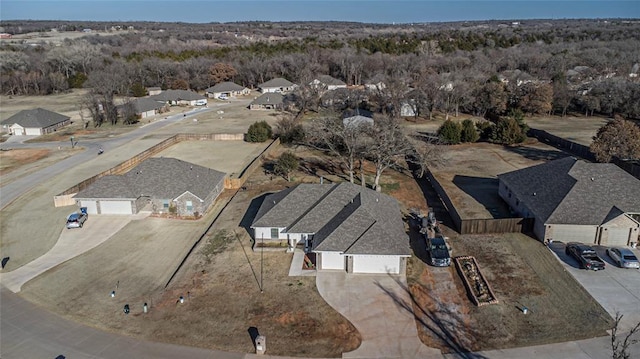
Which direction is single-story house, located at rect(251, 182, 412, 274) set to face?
toward the camera

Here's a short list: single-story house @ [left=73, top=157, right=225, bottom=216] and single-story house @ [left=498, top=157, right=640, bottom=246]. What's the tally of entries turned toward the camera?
2

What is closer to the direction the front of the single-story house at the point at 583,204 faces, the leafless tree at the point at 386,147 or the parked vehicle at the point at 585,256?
the parked vehicle

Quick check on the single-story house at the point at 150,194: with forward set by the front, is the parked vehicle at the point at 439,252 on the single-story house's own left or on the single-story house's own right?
on the single-story house's own left

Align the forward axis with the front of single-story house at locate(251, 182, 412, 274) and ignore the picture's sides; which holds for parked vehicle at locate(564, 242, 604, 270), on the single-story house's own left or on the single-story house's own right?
on the single-story house's own left

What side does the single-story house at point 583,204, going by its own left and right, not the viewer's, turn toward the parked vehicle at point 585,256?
front

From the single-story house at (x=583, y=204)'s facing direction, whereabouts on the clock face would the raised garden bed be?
The raised garden bed is roughly at 1 o'clock from the single-story house.

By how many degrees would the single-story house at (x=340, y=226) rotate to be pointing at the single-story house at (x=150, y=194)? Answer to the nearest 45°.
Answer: approximately 135° to its right

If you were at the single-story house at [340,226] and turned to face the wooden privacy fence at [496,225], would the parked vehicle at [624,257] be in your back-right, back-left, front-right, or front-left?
front-right

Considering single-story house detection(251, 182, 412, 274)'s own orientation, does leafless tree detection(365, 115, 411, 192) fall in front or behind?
behind

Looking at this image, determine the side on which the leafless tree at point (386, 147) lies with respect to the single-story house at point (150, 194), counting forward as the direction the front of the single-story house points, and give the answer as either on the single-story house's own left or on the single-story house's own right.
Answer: on the single-story house's own left

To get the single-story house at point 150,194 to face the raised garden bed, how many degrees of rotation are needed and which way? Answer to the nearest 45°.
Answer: approximately 45° to its left

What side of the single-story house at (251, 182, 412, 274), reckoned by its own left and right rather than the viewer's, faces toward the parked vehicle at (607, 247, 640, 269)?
left

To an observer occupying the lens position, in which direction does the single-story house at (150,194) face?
facing the viewer

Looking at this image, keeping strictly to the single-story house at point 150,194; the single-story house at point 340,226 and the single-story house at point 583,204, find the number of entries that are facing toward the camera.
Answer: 3

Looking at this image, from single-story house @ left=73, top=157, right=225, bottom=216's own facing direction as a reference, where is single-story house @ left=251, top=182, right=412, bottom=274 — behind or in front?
in front

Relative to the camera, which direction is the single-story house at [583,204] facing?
toward the camera
